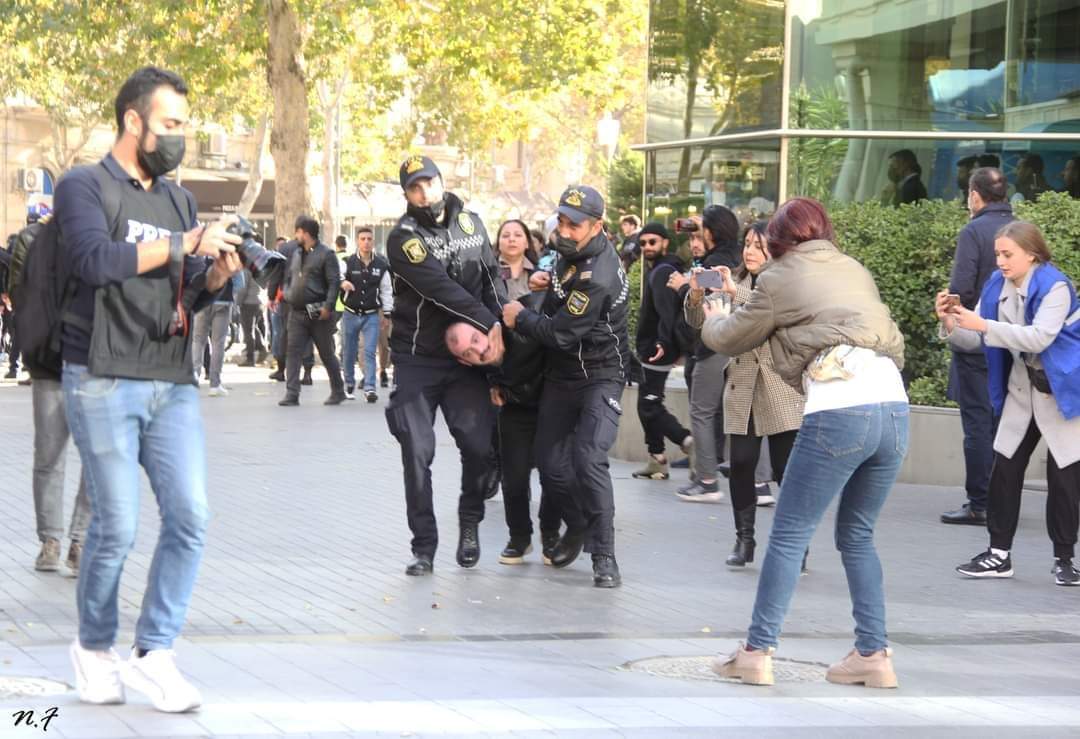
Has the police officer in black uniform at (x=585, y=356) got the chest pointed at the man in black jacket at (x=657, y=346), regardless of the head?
no

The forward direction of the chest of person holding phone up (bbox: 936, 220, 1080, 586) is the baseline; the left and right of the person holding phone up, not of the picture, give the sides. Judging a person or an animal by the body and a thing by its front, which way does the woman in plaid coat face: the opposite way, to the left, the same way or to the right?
the same way

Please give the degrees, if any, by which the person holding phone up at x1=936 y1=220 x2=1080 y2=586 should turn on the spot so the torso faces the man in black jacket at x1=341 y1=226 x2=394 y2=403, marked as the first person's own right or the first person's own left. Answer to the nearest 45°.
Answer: approximately 90° to the first person's own right

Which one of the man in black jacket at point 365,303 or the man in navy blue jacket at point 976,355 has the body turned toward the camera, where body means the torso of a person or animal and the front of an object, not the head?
the man in black jacket at point 365,303

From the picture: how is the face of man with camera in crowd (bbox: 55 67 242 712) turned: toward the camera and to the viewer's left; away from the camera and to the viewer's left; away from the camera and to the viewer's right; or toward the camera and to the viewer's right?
toward the camera and to the viewer's right

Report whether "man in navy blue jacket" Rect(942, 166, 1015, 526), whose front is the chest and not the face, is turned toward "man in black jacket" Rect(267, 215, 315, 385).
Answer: yes

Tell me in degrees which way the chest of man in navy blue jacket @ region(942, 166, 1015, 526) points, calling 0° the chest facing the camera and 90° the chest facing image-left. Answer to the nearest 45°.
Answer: approximately 135°

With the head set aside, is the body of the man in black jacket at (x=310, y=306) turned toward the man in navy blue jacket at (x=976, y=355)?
no

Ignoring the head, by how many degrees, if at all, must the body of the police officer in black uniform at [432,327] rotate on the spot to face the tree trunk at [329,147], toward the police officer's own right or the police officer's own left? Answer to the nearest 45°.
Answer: approximately 180°

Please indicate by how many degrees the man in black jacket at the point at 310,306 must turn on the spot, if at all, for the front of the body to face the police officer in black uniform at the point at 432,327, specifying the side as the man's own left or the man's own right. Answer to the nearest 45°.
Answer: approximately 45° to the man's own left

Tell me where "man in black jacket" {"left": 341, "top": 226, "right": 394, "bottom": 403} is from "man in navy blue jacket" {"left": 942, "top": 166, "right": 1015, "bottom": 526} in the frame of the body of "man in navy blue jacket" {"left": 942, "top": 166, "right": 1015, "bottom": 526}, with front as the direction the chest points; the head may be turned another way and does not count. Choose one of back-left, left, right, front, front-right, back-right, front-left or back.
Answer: front

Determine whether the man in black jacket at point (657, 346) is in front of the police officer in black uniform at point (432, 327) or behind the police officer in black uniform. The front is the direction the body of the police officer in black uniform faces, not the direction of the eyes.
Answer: behind

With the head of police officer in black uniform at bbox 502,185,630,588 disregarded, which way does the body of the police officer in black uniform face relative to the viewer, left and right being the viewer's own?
facing the viewer and to the left of the viewer

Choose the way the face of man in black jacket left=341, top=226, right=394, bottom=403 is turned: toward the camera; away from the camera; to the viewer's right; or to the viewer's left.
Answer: toward the camera

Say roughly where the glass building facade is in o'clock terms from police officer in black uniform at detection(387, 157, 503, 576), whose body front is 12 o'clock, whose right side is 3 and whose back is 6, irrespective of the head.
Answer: The glass building facade is roughly at 7 o'clock from the police officer in black uniform.

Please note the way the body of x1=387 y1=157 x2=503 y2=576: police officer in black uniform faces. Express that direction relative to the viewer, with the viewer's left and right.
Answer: facing the viewer
